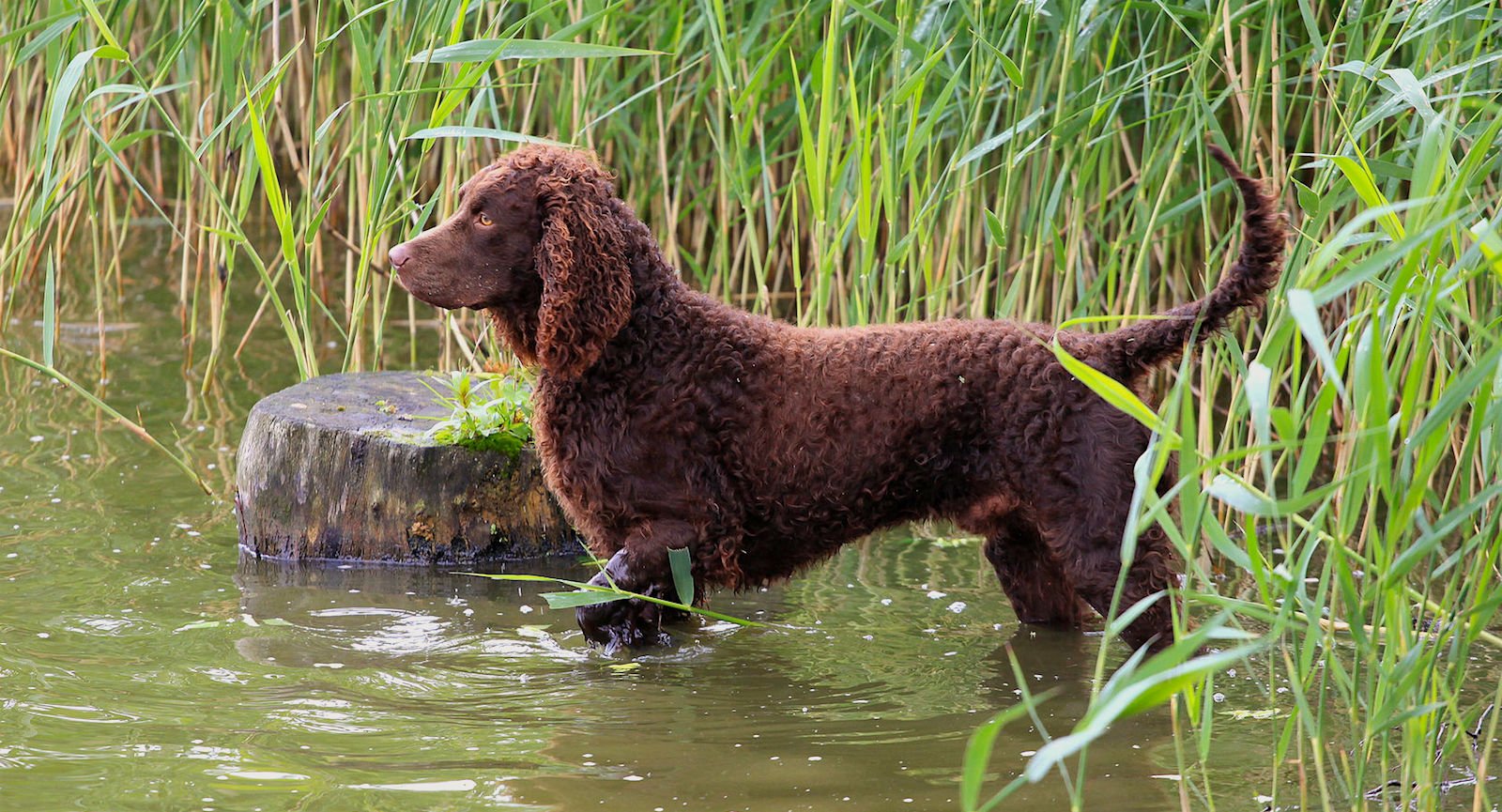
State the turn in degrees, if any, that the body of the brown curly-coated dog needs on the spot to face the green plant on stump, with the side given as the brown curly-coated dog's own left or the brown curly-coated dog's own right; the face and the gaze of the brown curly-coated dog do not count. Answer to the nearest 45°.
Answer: approximately 45° to the brown curly-coated dog's own right

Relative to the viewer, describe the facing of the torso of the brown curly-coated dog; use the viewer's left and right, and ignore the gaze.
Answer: facing to the left of the viewer
